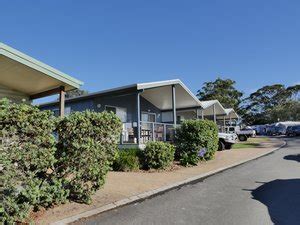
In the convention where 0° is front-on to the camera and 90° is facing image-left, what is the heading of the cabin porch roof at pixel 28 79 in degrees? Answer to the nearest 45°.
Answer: approximately 315°

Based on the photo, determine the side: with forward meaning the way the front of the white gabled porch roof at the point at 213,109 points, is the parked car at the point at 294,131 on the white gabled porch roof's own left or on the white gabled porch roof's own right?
on the white gabled porch roof's own left

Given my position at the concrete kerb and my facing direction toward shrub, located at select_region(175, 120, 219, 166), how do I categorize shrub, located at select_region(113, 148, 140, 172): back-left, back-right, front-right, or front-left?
front-left

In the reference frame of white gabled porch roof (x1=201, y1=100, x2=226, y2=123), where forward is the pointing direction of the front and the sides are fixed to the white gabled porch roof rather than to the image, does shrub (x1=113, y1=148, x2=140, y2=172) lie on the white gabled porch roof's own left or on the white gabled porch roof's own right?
on the white gabled porch roof's own right

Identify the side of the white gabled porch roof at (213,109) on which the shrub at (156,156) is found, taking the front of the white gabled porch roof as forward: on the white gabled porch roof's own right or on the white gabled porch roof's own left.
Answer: on the white gabled porch roof's own right

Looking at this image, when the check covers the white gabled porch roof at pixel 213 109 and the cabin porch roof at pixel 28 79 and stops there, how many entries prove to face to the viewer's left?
0

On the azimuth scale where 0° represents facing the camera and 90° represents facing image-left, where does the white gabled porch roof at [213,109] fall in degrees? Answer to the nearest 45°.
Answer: approximately 315°

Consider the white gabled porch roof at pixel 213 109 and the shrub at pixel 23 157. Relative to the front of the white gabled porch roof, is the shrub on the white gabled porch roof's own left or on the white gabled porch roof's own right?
on the white gabled porch roof's own right

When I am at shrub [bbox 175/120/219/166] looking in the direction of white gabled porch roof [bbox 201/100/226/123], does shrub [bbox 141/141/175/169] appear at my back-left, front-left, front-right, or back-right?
back-left
